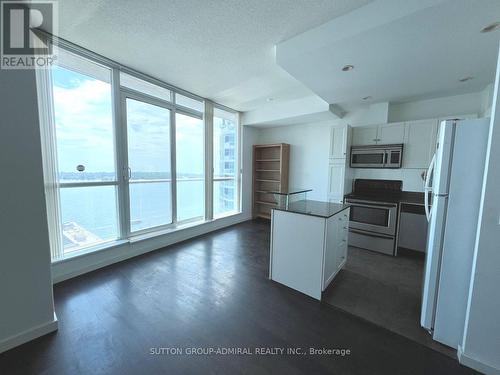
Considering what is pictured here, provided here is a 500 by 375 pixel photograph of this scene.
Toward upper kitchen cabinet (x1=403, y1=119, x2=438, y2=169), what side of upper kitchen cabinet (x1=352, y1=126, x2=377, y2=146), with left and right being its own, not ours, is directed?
left

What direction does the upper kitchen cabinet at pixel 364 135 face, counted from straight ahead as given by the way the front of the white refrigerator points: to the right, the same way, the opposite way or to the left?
to the left

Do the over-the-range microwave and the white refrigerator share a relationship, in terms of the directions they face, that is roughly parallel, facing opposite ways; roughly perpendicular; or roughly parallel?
roughly perpendicular

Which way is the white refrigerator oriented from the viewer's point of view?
to the viewer's left

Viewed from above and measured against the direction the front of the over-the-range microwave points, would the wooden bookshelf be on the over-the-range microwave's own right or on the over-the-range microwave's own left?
on the over-the-range microwave's own right

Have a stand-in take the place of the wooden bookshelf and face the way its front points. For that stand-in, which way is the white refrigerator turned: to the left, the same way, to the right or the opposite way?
to the right

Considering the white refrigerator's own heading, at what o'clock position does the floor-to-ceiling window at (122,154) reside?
The floor-to-ceiling window is roughly at 11 o'clock from the white refrigerator.

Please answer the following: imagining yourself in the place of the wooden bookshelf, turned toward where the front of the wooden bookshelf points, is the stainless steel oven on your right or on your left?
on your left

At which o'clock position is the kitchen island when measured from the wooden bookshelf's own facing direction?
The kitchen island is roughly at 10 o'clock from the wooden bookshelf.
